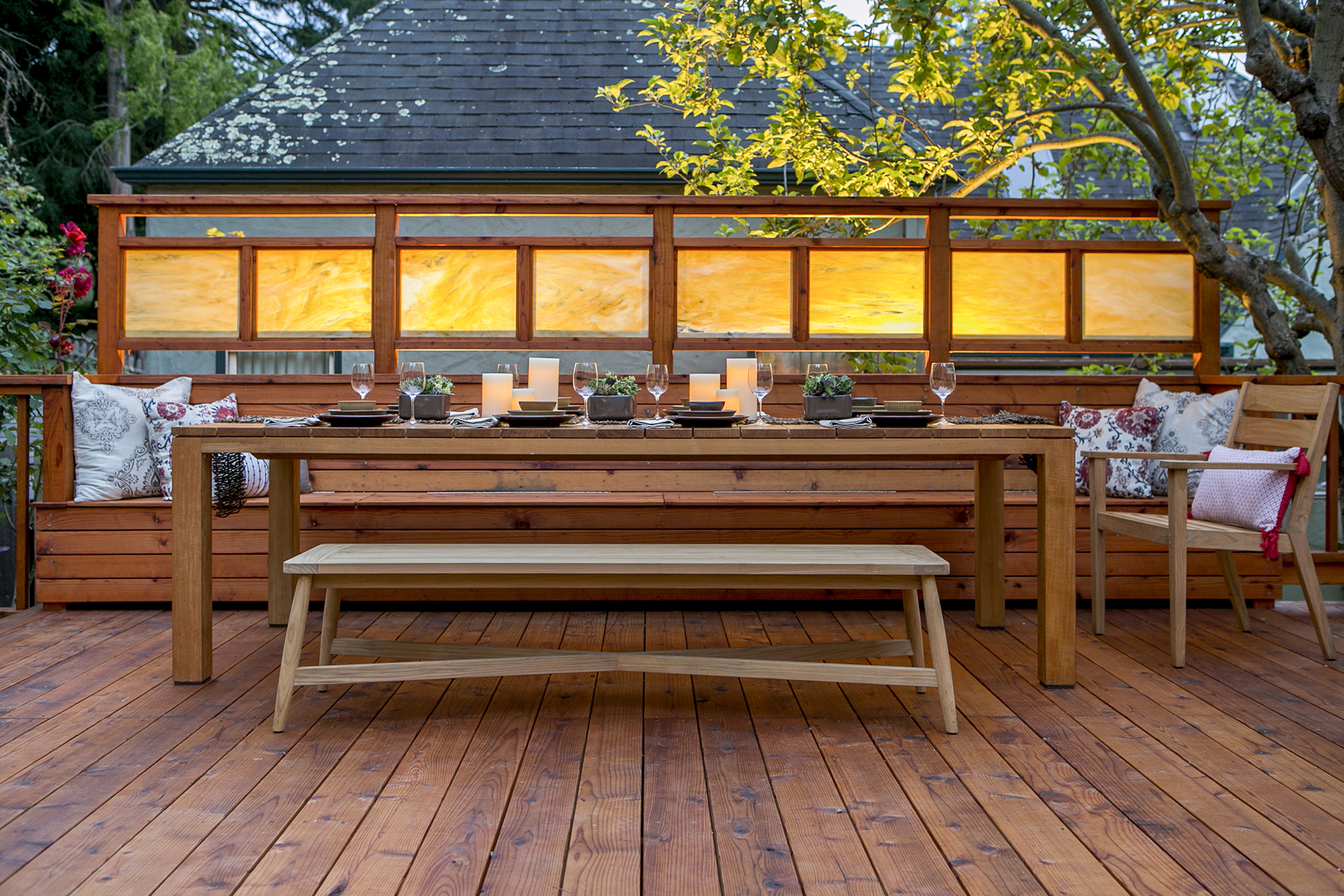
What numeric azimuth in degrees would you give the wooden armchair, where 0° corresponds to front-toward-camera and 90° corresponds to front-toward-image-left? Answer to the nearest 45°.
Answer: approximately 45°

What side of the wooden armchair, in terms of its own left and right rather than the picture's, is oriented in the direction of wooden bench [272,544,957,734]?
front

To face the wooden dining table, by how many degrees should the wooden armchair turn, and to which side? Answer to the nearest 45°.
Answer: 0° — it already faces it

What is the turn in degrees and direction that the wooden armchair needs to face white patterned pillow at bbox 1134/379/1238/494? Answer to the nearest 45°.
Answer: approximately 135° to its right

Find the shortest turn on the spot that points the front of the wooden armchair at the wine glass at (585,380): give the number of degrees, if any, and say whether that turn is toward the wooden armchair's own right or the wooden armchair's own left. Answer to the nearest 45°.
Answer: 0° — it already faces it

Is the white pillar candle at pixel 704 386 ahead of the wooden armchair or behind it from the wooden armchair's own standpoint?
ahead

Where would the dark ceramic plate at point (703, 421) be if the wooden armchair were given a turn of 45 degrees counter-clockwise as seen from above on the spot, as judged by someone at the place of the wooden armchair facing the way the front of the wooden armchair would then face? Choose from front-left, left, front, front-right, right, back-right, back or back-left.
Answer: front-right

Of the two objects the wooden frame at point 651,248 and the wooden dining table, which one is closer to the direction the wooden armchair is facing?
the wooden dining table

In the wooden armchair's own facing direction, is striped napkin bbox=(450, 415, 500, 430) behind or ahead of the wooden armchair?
ahead
